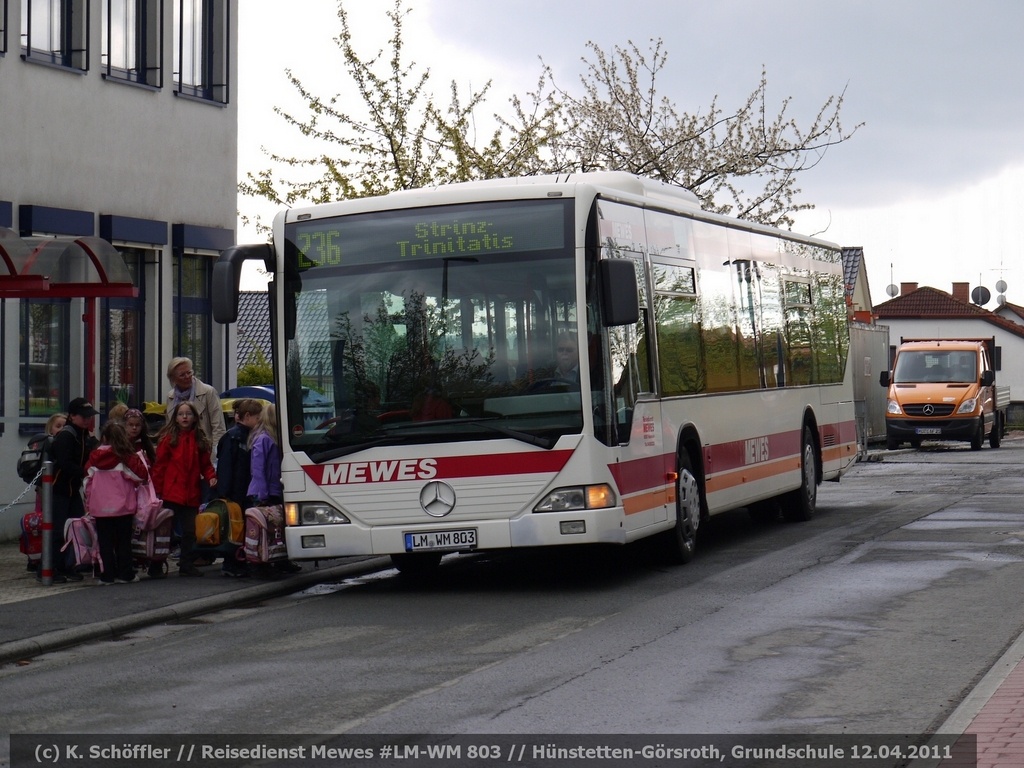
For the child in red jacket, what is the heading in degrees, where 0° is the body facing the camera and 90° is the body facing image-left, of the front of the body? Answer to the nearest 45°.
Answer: approximately 0°

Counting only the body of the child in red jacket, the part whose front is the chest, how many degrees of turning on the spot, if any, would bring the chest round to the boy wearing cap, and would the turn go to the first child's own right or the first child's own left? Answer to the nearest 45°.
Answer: approximately 90° to the first child's own right

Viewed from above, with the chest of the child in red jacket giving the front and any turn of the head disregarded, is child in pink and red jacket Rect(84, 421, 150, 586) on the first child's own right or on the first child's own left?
on the first child's own right
